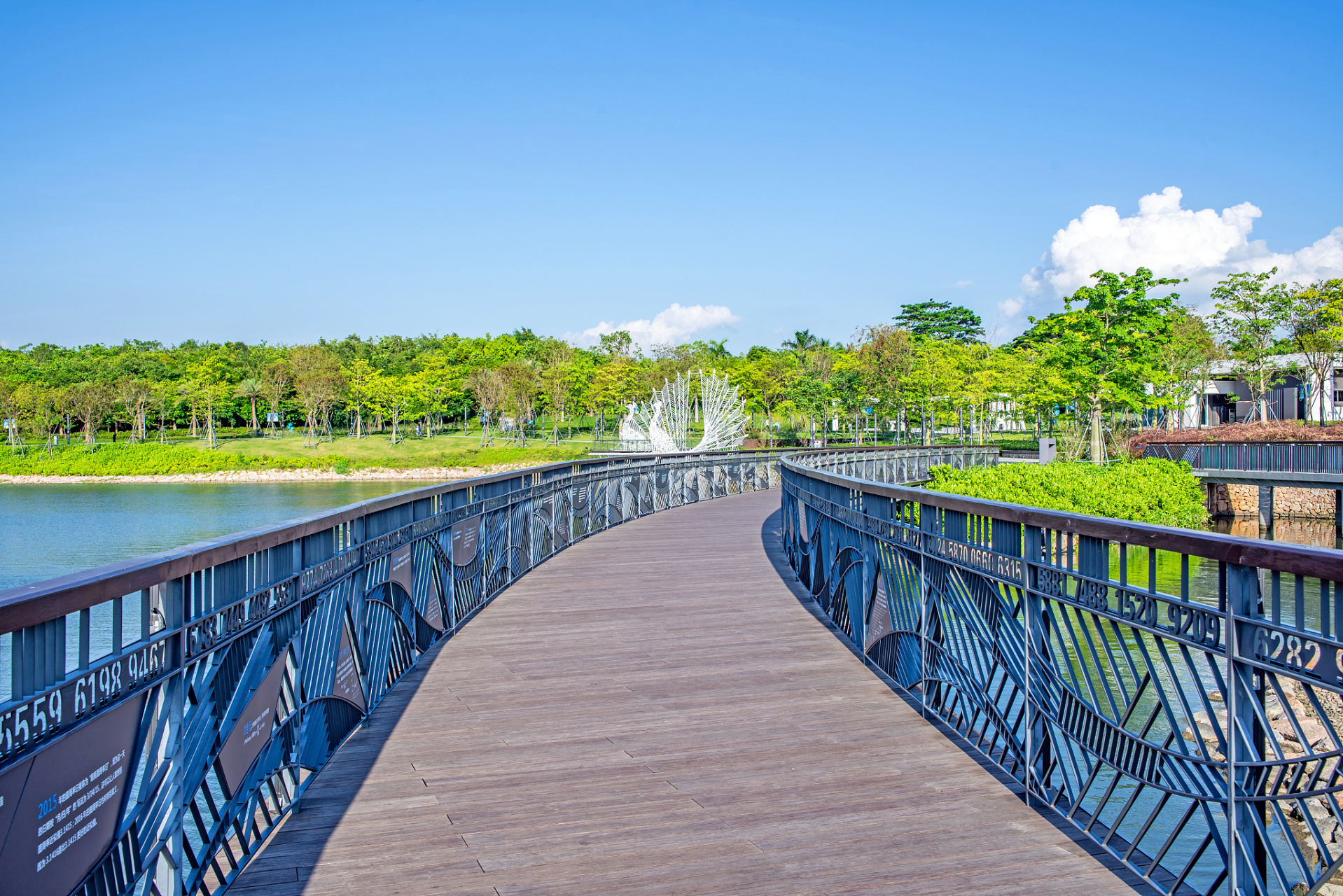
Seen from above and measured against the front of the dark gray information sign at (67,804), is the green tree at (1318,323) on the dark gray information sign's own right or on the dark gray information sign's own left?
on the dark gray information sign's own left

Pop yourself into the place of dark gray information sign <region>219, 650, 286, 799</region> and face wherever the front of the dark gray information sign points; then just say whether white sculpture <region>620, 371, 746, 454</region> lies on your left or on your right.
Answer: on your left

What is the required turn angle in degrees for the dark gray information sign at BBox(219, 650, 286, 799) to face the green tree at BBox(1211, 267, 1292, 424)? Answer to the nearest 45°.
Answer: approximately 90° to its left

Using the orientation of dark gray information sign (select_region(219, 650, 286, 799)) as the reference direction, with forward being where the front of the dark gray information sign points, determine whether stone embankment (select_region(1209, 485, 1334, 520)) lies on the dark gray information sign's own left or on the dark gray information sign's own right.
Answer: on the dark gray information sign's own left

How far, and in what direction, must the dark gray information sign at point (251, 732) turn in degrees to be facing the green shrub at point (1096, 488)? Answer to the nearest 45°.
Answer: approximately 90° to its left

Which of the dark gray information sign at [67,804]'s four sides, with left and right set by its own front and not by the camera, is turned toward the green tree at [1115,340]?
left

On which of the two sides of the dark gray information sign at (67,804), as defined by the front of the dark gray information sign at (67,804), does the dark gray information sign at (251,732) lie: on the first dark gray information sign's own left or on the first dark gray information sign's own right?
on the first dark gray information sign's own left

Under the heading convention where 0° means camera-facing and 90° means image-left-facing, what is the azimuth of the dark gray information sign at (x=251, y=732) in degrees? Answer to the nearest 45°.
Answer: approximately 315°

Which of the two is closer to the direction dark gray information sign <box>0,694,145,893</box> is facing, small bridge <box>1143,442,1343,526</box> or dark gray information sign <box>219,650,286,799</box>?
the small bridge

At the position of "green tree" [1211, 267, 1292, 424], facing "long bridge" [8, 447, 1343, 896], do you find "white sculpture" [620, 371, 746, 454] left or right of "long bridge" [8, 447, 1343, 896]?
right

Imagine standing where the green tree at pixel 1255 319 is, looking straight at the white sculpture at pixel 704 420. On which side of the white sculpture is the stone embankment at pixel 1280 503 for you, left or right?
left
